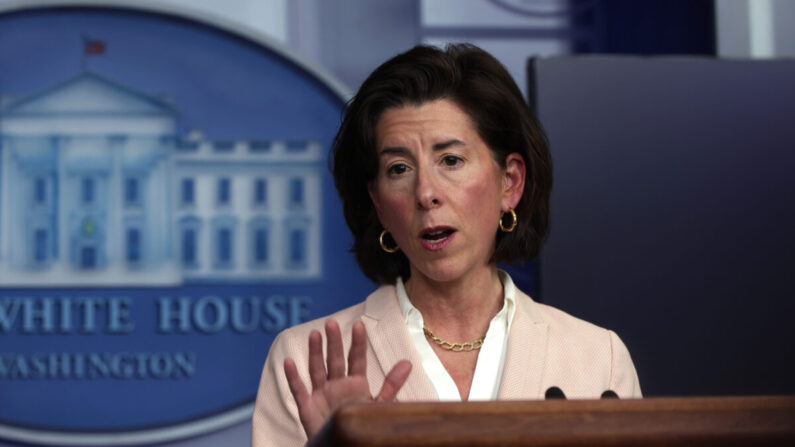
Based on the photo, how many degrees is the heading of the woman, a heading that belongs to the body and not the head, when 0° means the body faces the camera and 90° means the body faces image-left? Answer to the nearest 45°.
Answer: approximately 0°

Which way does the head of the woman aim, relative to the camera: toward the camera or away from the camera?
toward the camera

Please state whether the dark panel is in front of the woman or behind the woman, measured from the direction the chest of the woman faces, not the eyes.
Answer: behind

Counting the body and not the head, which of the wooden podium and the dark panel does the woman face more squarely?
the wooden podium

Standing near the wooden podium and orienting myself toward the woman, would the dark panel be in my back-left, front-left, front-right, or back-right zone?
front-right

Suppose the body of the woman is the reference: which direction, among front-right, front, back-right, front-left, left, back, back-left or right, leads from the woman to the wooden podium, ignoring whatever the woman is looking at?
front
